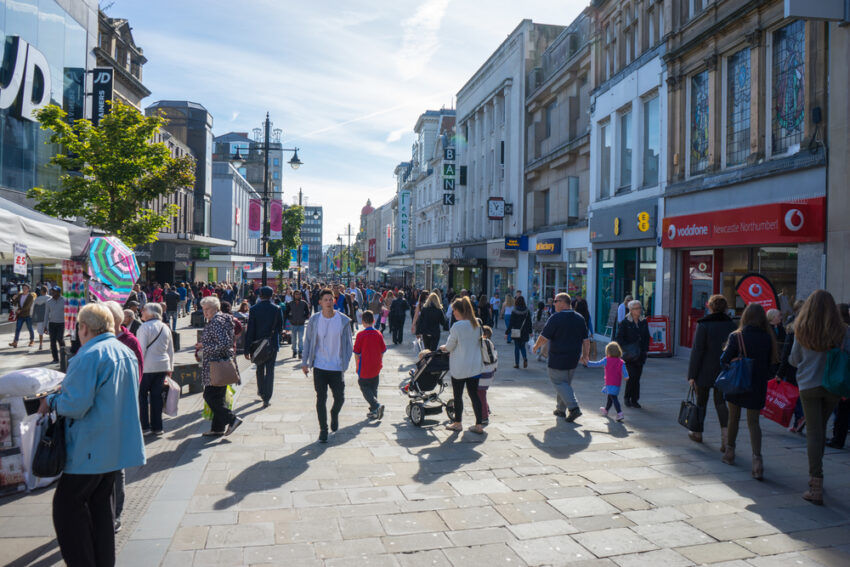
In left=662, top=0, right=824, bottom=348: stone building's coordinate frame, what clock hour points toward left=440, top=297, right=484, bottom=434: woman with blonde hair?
The woman with blonde hair is roughly at 11 o'clock from the stone building.

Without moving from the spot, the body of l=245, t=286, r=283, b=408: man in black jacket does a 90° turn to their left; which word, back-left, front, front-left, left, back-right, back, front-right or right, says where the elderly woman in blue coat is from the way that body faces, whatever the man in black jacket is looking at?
left

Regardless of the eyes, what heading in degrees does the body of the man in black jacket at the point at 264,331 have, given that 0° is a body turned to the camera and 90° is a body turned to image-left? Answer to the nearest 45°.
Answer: approximately 180°

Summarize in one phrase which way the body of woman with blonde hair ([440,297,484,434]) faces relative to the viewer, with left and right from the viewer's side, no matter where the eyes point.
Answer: facing away from the viewer and to the left of the viewer

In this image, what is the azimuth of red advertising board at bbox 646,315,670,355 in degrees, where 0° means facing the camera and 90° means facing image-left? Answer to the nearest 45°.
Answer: approximately 45°

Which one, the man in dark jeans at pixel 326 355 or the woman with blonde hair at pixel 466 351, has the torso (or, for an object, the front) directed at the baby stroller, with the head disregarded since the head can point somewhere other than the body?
the woman with blonde hair

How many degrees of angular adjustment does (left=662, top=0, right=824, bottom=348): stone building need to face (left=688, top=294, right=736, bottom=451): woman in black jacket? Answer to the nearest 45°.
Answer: approximately 45° to its left

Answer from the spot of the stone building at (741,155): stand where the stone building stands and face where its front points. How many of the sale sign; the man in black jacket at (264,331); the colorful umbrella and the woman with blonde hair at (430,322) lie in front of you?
4

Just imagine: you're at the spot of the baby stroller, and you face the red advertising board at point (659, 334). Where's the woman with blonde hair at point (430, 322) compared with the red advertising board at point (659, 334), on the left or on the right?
left

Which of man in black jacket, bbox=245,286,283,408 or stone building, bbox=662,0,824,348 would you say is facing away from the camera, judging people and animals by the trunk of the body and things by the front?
the man in black jacket
